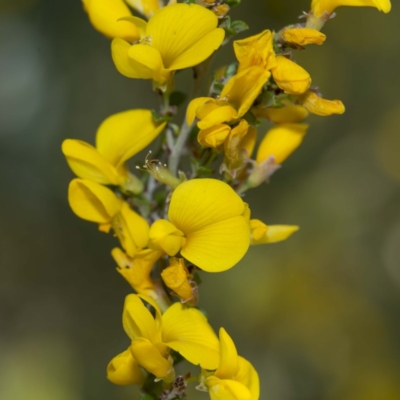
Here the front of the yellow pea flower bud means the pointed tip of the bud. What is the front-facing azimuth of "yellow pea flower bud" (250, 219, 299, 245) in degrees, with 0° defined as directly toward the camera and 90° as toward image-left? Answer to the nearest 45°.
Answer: approximately 270°
